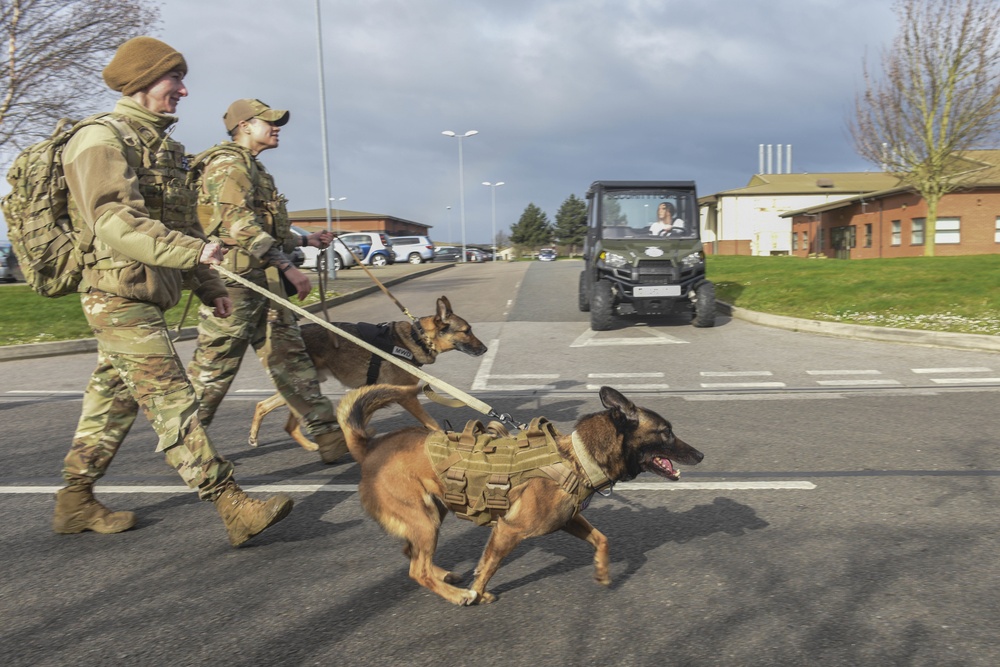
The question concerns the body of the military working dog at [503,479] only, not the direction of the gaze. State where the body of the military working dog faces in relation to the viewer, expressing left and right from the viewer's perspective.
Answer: facing to the right of the viewer

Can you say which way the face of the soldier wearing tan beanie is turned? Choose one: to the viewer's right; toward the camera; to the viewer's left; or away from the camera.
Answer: to the viewer's right

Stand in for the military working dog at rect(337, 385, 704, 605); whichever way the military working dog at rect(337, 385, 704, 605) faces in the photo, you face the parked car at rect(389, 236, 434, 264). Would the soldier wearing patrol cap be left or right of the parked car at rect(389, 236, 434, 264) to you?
left

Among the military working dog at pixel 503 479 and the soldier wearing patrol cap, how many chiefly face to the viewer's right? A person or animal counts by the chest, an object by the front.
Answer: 2

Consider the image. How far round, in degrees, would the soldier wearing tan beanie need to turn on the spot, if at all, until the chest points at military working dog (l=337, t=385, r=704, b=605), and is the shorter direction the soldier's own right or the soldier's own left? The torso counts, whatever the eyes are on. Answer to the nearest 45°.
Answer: approximately 45° to the soldier's own right

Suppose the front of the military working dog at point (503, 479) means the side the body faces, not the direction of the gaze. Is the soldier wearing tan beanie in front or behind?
behind

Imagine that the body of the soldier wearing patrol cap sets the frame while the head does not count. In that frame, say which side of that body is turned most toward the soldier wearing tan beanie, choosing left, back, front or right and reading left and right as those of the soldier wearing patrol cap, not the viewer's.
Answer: right

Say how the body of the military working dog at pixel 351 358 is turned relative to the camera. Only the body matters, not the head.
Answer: to the viewer's right

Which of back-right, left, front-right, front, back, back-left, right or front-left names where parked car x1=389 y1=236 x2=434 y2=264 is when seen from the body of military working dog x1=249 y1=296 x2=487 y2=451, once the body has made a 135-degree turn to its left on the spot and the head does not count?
front-right

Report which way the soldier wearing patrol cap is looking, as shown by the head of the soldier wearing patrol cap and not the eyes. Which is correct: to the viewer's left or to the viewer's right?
to the viewer's right

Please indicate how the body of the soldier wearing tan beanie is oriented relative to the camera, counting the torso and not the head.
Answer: to the viewer's right

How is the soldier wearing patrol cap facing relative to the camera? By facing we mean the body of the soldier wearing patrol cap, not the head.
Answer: to the viewer's right

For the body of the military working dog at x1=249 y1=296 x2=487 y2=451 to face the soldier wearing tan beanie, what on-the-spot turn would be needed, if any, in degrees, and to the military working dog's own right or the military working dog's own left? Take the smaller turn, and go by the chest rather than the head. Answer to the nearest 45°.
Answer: approximately 135° to the military working dog's own right
